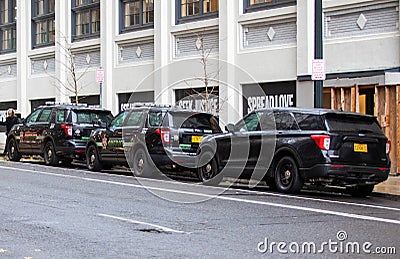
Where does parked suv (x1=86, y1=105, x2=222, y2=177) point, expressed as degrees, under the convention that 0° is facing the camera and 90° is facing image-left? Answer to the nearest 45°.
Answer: approximately 135°

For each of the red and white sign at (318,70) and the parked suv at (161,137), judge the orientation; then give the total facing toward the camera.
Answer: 1

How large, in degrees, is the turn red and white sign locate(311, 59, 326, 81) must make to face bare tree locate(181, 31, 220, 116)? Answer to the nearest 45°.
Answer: approximately 135° to its right

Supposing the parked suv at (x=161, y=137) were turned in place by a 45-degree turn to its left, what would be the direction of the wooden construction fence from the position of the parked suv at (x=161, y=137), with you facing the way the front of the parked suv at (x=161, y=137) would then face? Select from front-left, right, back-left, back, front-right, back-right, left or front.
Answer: back

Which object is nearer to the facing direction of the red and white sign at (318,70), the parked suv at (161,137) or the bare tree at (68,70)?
the parked suv

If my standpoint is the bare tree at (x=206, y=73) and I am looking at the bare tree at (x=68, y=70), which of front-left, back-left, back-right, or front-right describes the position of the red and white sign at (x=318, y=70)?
back-left

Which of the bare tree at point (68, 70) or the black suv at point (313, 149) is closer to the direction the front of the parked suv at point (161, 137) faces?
the bare tree

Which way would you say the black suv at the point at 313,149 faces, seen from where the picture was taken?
facing away from the viewer and to the left of the viewer

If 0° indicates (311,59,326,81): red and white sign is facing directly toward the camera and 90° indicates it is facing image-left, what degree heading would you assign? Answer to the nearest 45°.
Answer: approximately 0°
